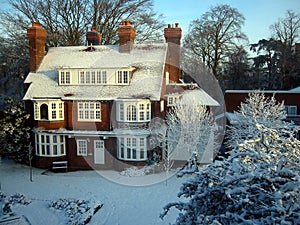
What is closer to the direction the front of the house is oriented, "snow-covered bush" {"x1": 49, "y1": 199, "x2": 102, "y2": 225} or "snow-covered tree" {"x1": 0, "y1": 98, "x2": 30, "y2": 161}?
the snow-covered bush

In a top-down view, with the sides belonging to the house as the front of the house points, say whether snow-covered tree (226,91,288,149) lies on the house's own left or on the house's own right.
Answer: on the house's own left

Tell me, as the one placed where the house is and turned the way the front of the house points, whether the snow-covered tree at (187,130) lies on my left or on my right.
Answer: on my left

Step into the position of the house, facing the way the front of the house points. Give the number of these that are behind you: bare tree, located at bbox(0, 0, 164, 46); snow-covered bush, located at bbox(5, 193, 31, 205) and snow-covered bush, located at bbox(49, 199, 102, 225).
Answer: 1

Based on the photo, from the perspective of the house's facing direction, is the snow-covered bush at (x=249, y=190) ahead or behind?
ahead

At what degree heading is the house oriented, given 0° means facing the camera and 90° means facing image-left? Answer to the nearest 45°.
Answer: approximately 0°

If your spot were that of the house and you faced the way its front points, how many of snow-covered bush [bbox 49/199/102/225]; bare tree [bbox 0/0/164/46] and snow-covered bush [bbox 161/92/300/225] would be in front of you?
2

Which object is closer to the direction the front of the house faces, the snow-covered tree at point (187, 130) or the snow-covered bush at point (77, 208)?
the snow-covered bush

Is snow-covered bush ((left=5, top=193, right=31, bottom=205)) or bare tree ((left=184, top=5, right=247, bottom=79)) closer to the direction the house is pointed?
the snow-covered bush

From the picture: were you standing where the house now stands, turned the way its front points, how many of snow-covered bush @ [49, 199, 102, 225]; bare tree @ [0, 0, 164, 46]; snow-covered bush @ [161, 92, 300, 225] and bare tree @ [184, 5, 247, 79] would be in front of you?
2

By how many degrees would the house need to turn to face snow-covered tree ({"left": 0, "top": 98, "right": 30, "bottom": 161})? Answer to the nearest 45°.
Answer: approximately 90° to its right

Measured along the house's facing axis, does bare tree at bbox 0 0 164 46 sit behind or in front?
behind

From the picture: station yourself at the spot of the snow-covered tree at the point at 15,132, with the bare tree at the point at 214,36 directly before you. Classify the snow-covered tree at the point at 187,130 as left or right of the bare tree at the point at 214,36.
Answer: right
